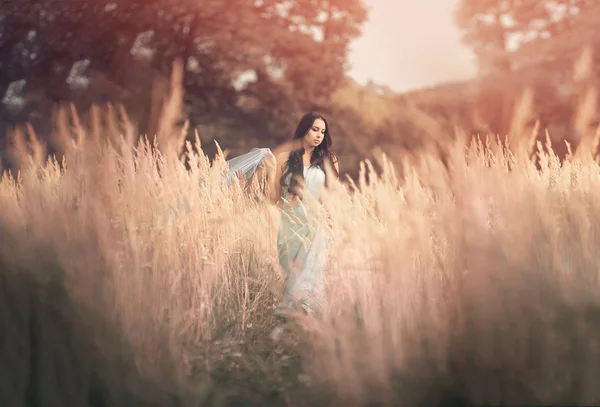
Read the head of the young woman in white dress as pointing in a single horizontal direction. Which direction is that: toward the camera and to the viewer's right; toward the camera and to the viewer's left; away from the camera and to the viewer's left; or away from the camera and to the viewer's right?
toward the camera and to the viewer's right
